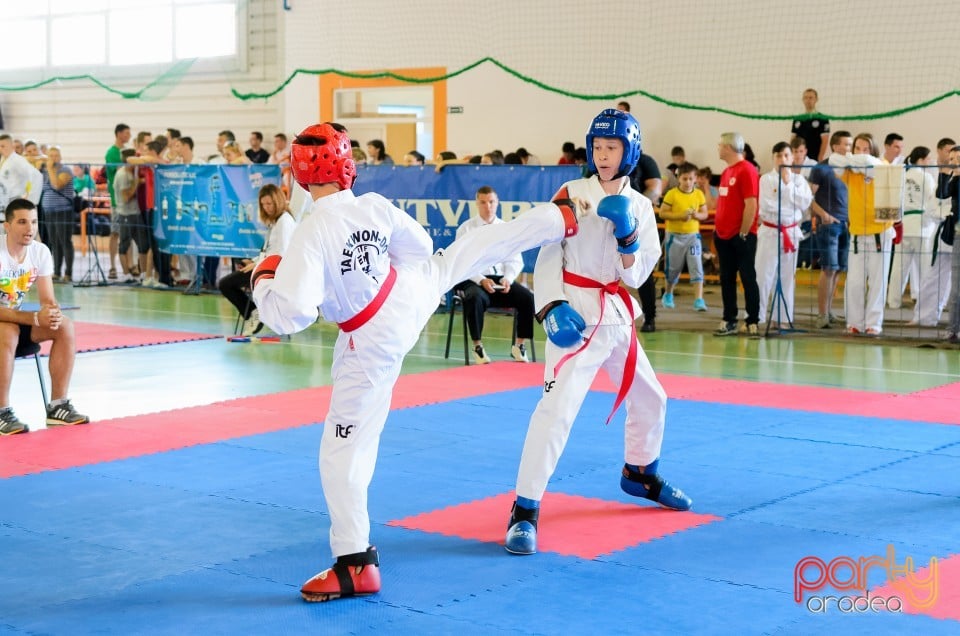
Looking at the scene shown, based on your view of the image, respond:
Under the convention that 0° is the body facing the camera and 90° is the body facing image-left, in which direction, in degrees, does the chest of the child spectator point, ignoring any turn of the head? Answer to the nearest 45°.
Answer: approximately 0°

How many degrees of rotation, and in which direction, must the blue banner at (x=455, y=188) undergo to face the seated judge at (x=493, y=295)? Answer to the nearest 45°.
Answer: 0° — it already faces them

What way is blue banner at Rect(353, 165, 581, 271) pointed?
toward the camera

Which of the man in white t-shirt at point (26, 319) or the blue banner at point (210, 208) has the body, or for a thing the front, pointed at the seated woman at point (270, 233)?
the blue banner

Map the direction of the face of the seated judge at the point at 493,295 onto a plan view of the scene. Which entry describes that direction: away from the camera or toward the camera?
toward the camera

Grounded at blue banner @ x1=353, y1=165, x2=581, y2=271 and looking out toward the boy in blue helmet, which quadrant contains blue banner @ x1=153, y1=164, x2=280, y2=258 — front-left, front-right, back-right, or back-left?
back-right

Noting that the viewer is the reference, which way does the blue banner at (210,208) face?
facing the viewer

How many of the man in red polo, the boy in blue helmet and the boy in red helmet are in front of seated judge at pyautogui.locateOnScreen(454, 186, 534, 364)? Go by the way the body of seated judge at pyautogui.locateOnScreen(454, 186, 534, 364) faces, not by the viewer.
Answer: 2

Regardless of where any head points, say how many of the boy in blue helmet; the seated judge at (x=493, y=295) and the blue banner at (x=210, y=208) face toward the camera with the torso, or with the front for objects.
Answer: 3

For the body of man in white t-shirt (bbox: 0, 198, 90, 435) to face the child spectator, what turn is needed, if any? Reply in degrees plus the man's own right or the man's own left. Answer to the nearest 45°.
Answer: approximately 90° to the man's own left

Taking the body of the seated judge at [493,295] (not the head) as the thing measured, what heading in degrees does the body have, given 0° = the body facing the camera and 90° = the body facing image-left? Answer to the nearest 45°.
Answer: approximately 0°

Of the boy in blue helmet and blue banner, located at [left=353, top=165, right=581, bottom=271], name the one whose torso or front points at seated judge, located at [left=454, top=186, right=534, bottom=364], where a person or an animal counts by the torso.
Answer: the blue banner

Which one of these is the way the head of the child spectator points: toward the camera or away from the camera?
toward the camera

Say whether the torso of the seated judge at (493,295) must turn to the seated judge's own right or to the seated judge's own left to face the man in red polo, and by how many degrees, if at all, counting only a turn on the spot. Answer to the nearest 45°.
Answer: approximately 135° to the seated judge's own left

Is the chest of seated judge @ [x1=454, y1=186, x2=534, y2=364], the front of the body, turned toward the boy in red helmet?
yes

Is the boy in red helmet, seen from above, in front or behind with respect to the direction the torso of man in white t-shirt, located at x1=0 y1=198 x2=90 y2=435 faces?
in front
